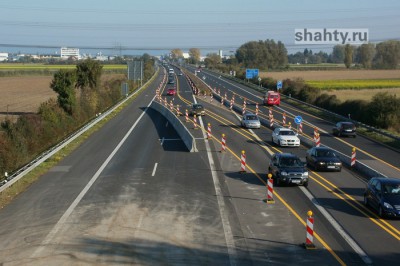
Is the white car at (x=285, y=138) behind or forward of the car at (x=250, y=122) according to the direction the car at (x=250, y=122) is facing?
forward

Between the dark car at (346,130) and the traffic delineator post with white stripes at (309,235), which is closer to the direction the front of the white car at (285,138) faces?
the traffic delineator post with white stripes

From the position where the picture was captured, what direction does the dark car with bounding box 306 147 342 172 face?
facing the viewer and to the right of the viewer

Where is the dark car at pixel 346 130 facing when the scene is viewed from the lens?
facing away from the viewer and to the left of the viewer

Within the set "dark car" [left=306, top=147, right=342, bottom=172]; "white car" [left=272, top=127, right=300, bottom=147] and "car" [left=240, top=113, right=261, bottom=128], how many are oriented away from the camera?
0

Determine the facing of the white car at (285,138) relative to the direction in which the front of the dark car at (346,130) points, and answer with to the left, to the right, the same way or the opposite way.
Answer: the opposite way

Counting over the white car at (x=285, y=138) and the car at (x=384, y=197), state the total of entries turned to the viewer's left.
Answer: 0

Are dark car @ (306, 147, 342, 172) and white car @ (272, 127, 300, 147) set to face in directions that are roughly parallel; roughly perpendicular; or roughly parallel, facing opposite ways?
roughly parallel

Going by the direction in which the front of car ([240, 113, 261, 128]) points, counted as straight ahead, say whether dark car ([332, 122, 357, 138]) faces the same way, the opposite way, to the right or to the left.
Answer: the opposite way

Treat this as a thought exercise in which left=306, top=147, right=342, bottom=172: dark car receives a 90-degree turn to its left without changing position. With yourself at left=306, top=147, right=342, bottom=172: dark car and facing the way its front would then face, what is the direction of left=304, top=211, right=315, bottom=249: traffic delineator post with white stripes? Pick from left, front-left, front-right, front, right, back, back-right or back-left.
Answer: back-right

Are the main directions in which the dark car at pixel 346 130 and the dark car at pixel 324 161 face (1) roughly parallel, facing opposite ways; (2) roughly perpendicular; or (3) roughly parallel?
roughly parallel, facing opposite ways
